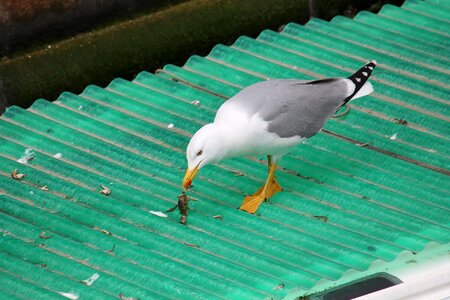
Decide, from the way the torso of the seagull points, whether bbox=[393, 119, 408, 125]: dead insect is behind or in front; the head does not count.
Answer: behind

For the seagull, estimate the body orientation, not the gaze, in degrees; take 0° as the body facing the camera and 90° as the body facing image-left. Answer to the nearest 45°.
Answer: approximately 90°
